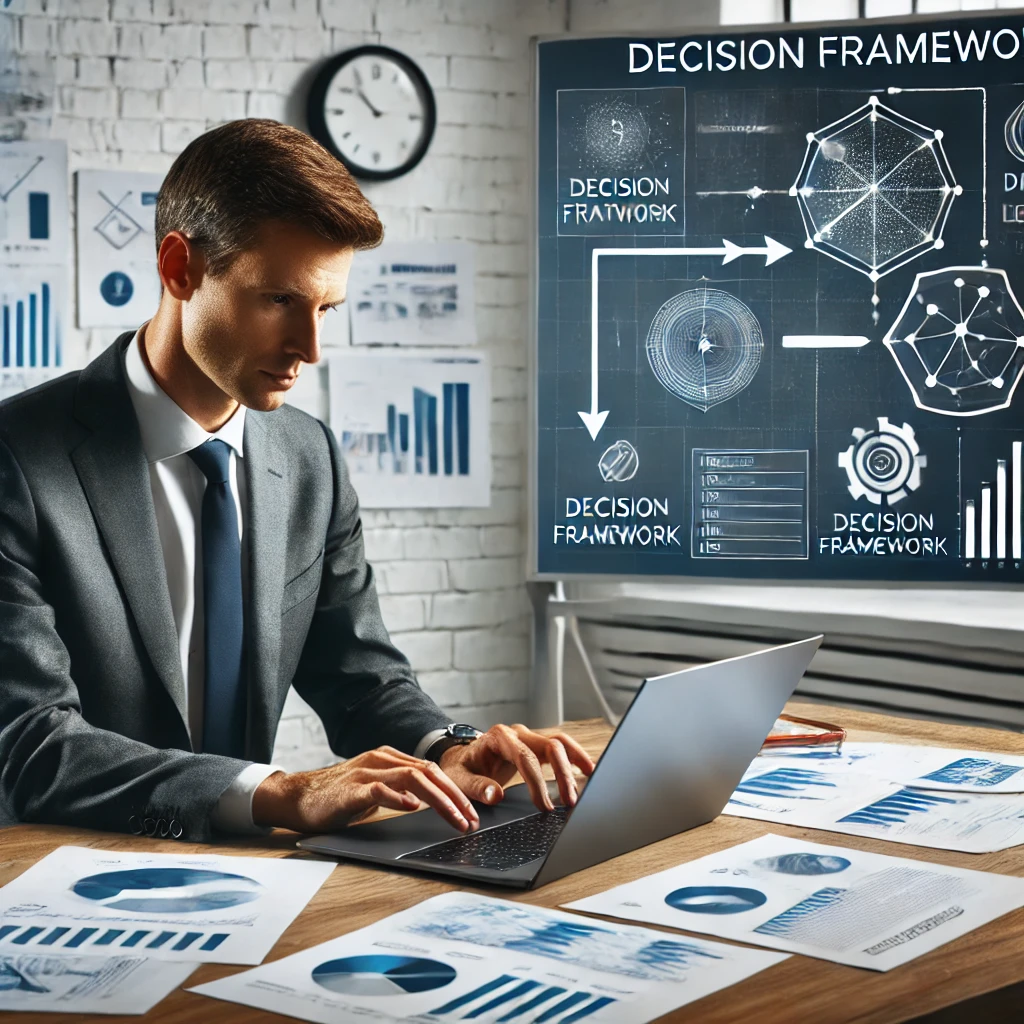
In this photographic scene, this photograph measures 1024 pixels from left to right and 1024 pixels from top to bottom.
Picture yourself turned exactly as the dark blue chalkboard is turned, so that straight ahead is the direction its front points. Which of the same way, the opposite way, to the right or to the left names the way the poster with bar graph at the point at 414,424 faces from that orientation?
the same way

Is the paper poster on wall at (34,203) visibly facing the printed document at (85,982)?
yes

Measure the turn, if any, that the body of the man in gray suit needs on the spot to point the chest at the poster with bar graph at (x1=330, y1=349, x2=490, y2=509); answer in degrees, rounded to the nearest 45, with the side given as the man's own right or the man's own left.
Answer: approximately 135° to the man's own left

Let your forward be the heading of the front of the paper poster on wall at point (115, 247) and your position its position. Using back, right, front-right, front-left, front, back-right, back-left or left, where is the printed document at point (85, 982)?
front

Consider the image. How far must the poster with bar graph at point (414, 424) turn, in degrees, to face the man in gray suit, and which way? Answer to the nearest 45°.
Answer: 0° — it already faces them

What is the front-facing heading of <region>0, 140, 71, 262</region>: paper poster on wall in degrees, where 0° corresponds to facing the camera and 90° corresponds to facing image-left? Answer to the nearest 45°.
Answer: approximately 0°

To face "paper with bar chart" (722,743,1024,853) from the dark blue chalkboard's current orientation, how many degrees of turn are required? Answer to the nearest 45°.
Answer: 0° — it already faces it

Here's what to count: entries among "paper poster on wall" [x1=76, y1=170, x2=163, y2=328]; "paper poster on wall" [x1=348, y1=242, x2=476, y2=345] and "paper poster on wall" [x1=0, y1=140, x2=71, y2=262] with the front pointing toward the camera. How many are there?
3

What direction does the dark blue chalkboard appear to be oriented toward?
toward the camera

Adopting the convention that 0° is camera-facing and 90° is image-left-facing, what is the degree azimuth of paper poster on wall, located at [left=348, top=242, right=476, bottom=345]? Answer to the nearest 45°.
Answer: approximately 0°

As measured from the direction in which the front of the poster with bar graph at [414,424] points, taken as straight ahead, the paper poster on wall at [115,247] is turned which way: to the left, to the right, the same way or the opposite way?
the same way

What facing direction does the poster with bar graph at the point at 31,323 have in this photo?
toward the camera

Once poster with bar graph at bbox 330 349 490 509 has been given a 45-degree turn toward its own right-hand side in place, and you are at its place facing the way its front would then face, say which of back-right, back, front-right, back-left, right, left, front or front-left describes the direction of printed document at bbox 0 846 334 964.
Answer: front-left

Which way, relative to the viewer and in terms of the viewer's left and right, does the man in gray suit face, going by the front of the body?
facing the viewer and to the right of the viewer

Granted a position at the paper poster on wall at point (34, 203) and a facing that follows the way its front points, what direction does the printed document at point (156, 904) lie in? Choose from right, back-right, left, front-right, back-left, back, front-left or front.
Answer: front

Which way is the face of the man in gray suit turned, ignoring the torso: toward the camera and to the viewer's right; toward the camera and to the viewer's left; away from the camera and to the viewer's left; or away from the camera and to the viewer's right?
toward the camera and to the viewer's right

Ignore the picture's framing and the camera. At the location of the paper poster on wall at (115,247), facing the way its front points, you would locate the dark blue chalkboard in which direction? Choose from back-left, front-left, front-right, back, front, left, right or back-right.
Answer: front-left

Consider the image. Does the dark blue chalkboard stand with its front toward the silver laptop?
yes
